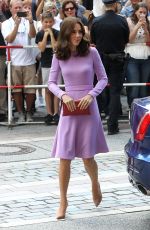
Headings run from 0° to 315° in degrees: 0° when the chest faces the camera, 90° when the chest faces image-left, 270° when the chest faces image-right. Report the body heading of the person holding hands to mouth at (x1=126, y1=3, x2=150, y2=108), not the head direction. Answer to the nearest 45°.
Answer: approximately 0°

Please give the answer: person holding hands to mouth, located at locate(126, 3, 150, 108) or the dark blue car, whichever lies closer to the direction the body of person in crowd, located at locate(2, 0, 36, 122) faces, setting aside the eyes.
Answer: the dark blue car

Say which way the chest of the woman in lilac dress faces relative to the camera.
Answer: toward the camera

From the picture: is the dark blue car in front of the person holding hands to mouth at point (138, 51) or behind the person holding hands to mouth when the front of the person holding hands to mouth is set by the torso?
in front

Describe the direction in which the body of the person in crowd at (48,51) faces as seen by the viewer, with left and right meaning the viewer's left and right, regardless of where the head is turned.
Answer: facing the viewer

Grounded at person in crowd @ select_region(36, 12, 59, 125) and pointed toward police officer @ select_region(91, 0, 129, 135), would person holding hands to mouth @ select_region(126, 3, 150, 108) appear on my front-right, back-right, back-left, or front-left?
front-left

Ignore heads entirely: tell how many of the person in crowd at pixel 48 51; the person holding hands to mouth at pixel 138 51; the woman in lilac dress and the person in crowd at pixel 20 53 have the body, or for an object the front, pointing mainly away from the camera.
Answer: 0

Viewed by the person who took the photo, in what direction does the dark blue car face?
facing away from the viewer and to the right of the viewer

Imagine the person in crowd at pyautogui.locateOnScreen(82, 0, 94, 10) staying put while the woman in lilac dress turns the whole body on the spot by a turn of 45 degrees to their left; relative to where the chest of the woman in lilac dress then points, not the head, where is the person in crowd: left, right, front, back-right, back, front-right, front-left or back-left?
back-left
